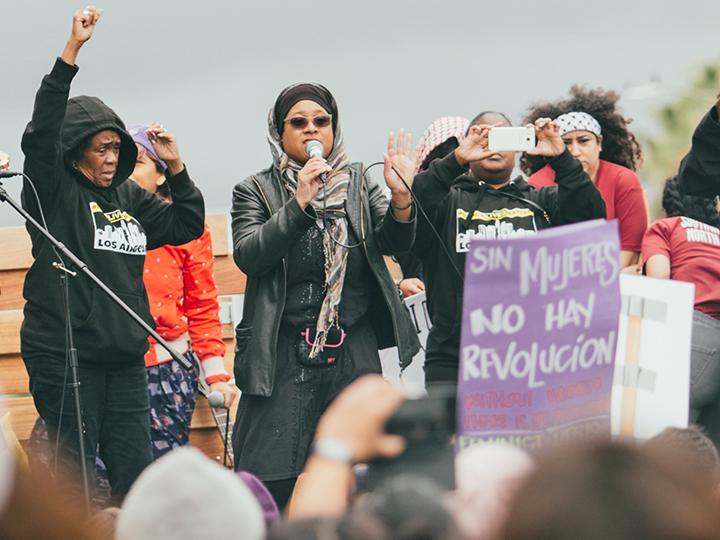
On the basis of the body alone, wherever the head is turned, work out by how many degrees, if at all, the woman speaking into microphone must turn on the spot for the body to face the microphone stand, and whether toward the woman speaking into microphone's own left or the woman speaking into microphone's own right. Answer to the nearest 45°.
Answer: approximately 90° to the woman speaking into microphone's own right

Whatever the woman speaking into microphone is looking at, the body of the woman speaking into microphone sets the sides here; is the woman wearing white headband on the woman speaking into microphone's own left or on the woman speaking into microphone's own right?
on the woman speaking into microphone's own left

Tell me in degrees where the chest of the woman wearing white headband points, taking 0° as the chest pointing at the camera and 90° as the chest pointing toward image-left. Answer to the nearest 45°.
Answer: approximately 45°

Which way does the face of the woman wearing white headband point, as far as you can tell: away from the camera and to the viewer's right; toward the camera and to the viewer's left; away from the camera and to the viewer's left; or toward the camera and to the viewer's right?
toward the camera and to the viewer's left

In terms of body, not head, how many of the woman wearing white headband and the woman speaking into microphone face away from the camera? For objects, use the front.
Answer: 0

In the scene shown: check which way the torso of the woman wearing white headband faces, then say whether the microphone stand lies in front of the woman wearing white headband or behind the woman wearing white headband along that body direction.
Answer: in front

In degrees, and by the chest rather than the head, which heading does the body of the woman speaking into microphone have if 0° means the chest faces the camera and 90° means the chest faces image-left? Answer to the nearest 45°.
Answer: approximately 0°
